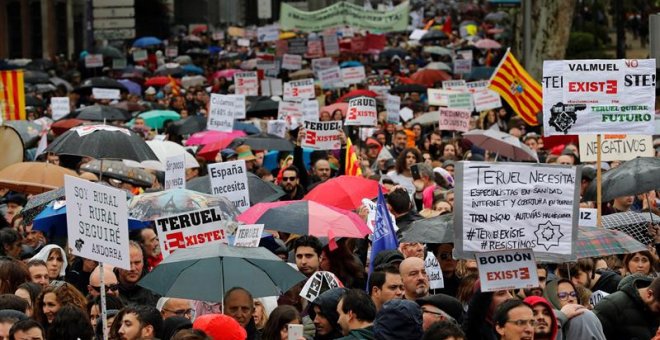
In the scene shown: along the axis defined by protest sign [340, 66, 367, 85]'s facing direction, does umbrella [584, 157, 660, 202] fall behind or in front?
in front

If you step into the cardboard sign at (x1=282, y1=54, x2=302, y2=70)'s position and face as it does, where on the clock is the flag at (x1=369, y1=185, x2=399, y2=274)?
The flag is roughly at 12 o'clock from the cardboard sign.

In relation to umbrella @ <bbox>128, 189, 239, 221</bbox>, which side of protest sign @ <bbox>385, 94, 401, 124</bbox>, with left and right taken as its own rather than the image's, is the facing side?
front

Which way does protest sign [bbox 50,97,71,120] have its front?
toward the camera

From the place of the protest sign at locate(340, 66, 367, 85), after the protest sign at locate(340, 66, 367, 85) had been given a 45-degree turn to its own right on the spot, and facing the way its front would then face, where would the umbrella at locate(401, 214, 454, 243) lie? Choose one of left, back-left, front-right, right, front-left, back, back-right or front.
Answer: front-left

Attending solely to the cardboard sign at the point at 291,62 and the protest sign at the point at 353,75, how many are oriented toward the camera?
2

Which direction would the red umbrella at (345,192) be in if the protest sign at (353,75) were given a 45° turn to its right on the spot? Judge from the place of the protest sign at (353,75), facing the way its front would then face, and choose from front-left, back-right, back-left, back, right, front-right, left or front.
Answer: front-left

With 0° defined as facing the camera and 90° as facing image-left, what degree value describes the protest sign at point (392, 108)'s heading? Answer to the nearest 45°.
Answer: approximately 0°

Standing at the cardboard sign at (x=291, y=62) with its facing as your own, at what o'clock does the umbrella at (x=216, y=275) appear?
The umbrella is roughly at 12 o'clock from the cardboard sign.

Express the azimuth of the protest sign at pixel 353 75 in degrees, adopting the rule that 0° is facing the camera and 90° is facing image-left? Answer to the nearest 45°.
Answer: approximately 0°

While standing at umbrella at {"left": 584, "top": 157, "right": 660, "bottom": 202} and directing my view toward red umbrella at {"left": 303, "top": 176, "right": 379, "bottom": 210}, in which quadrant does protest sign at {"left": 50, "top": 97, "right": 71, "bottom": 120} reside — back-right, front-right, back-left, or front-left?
front-right

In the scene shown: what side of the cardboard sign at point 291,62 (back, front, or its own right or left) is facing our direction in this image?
front
